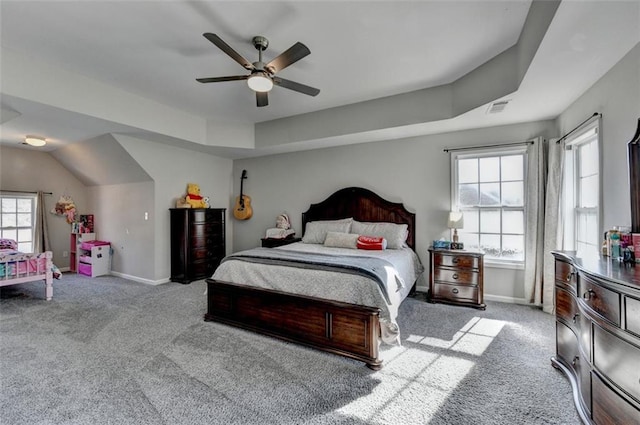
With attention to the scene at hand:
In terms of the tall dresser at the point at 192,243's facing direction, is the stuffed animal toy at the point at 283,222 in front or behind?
in front

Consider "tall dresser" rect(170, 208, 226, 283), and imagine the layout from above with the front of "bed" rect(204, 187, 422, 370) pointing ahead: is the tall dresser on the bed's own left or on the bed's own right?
on the bed's own right

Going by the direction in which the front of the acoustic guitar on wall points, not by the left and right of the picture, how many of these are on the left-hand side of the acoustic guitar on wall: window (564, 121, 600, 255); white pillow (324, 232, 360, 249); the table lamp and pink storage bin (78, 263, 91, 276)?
3

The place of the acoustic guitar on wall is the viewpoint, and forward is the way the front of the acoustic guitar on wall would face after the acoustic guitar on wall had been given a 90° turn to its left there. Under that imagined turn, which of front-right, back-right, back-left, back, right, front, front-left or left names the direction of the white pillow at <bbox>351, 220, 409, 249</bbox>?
front

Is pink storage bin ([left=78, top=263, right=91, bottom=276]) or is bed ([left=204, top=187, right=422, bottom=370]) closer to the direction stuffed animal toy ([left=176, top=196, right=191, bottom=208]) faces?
the bed

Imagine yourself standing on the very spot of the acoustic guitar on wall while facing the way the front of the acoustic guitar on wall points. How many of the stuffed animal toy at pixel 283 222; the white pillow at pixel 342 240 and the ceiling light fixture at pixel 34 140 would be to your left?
2

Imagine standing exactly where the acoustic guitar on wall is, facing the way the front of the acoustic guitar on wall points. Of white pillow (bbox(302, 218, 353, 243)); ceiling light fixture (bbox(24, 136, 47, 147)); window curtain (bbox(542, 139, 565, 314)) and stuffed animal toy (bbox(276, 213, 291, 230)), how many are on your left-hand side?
3

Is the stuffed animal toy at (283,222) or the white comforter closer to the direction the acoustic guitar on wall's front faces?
the white comforter

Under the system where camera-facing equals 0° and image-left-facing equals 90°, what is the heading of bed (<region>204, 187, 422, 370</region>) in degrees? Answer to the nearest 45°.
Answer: approximately 45°

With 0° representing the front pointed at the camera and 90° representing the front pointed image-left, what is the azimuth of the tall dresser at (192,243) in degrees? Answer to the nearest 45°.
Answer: approximately 315°
